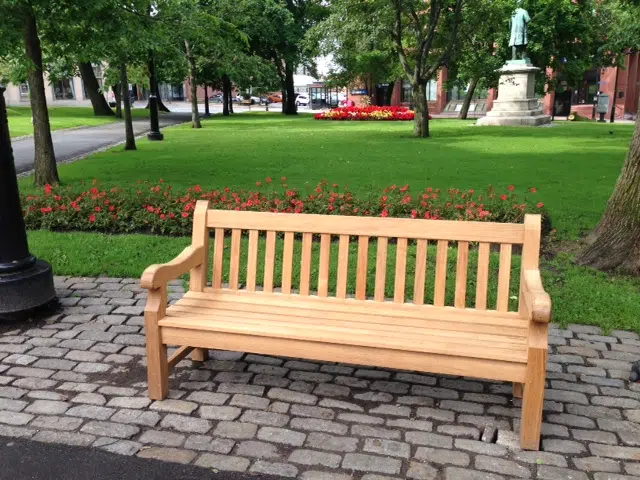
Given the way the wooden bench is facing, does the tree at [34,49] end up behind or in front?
behind

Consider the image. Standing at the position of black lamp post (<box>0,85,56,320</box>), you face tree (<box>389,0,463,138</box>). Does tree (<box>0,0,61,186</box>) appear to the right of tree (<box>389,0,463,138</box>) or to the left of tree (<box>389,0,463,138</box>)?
left

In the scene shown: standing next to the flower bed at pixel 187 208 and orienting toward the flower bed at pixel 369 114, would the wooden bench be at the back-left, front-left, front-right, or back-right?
back-right

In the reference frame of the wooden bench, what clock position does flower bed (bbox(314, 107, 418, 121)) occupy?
The flower bed is roughly at 6 o'clock from the wooden bench.

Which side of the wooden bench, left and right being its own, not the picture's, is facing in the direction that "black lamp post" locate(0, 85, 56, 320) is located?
right

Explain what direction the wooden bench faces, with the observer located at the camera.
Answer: facing the viewer

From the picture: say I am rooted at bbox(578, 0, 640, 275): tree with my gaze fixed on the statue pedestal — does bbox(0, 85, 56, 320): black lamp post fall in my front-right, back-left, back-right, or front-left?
back-left

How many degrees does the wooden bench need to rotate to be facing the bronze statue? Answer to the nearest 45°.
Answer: approximately 180°

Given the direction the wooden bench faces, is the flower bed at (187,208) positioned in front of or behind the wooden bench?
behind

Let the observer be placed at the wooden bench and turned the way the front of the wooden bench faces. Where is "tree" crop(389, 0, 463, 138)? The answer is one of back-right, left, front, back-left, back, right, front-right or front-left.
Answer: back

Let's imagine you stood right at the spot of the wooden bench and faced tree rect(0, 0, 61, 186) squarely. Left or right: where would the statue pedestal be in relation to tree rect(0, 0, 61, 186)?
right
